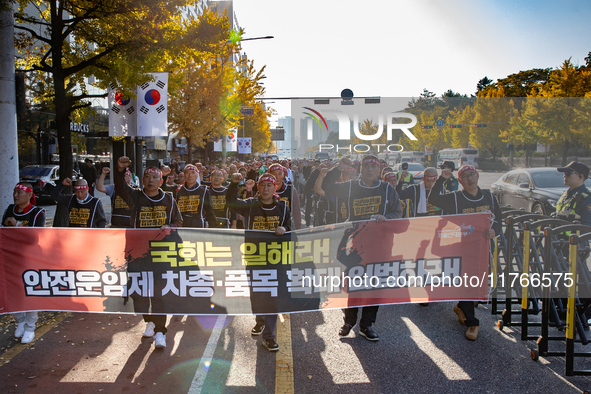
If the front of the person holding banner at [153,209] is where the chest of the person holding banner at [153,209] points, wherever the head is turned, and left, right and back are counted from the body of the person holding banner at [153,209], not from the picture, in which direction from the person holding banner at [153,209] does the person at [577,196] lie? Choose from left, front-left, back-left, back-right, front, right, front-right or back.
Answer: left

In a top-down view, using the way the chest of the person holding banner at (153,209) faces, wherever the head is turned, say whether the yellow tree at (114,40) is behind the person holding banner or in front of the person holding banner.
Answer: behind

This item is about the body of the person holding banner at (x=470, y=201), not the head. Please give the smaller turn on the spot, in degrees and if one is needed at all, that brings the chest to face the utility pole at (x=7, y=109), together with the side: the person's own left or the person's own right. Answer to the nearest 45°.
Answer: approximately 90° to the person's own right

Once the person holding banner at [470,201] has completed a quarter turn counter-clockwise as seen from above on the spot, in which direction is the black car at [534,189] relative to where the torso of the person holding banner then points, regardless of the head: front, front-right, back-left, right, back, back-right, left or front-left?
left
